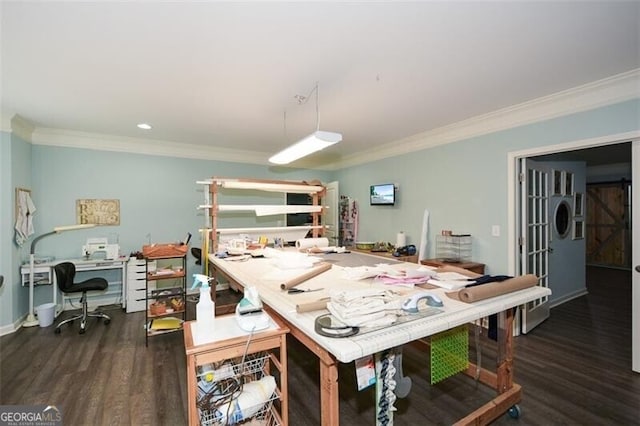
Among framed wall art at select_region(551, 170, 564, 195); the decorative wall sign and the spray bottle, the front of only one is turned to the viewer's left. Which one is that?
the spray bottle

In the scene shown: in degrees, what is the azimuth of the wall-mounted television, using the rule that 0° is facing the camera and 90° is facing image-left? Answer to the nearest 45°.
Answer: approximately 45°

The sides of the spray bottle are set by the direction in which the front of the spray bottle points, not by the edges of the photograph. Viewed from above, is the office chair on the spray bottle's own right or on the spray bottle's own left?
on the spray bottle's own right

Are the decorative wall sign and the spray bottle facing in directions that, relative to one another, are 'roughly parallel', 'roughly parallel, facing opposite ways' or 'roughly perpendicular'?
roughly perpendicular

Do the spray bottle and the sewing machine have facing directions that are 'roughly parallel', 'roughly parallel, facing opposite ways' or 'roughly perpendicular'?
roughly perpendicular

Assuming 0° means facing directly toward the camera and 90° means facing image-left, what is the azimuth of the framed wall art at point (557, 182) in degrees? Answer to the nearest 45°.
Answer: approximately 315°

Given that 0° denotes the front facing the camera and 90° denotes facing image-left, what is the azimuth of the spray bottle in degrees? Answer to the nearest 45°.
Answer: approximately 90°

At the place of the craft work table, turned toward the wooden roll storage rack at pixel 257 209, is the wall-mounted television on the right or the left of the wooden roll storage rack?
right

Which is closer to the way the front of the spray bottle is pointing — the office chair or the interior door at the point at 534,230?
the office chair

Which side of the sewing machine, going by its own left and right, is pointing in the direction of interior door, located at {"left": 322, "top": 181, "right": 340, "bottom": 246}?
left

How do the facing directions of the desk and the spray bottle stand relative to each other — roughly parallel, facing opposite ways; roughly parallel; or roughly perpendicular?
roughly perpendicular
